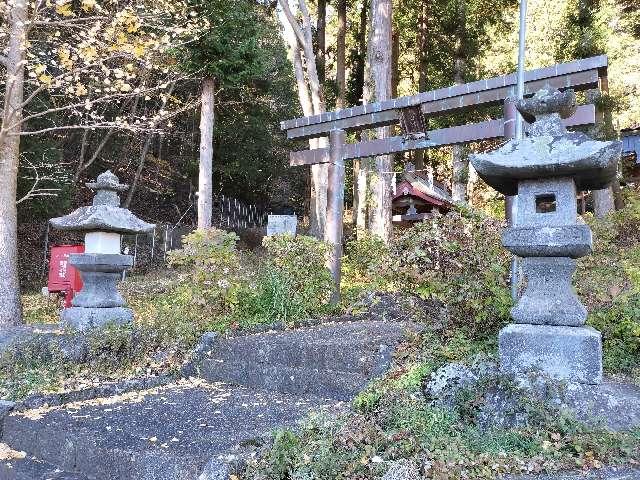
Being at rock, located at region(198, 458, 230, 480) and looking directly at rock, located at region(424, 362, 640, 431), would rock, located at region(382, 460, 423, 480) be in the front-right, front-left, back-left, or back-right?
front-right

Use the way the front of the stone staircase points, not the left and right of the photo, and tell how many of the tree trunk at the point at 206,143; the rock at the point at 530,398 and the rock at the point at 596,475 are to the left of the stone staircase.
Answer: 2

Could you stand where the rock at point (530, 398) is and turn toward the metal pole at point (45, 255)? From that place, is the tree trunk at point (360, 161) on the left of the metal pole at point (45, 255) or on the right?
right

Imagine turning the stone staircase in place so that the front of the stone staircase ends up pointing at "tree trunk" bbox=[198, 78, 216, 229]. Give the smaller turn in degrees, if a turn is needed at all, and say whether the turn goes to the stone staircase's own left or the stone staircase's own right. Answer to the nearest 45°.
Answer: approximately 135° to the stone staircase's own right

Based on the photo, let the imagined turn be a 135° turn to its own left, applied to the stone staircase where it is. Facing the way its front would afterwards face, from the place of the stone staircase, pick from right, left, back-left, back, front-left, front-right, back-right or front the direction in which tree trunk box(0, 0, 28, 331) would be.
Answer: back-left

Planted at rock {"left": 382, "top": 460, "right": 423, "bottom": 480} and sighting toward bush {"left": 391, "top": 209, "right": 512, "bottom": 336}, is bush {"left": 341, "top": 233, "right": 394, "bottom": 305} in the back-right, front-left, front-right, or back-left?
front-left

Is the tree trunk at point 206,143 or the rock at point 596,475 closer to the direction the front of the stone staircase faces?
the rock

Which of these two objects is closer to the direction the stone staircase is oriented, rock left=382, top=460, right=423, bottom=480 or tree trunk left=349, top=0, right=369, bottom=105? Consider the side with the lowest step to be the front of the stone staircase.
the rock

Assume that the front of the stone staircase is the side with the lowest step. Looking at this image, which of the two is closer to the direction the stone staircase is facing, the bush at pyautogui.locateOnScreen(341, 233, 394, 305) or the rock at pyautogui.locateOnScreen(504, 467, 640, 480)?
the rock

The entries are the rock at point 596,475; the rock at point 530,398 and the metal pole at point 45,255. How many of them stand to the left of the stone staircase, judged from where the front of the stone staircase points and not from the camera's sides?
2

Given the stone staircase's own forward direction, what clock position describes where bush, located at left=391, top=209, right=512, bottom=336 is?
The bush is roughly at 8 o'clock from the stone staircase.

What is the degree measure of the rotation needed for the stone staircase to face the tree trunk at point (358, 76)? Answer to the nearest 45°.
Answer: approximately 135° to its right

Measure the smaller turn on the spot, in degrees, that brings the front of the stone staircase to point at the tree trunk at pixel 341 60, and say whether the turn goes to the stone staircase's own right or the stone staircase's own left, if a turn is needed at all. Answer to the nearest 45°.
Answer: approximately 135° to the stone staircase's own right

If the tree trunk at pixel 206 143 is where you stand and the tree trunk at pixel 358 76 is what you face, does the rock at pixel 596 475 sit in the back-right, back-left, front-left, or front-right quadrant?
back-right

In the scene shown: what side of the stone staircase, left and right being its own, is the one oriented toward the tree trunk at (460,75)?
back

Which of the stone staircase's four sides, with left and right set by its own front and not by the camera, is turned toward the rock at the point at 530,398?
left

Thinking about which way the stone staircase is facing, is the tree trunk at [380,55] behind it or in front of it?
behind

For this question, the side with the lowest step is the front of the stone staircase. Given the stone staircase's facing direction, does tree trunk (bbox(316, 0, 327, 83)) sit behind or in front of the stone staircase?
behind

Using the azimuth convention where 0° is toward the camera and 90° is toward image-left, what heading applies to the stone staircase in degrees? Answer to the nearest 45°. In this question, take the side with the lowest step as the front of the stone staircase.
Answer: approximately 45°
